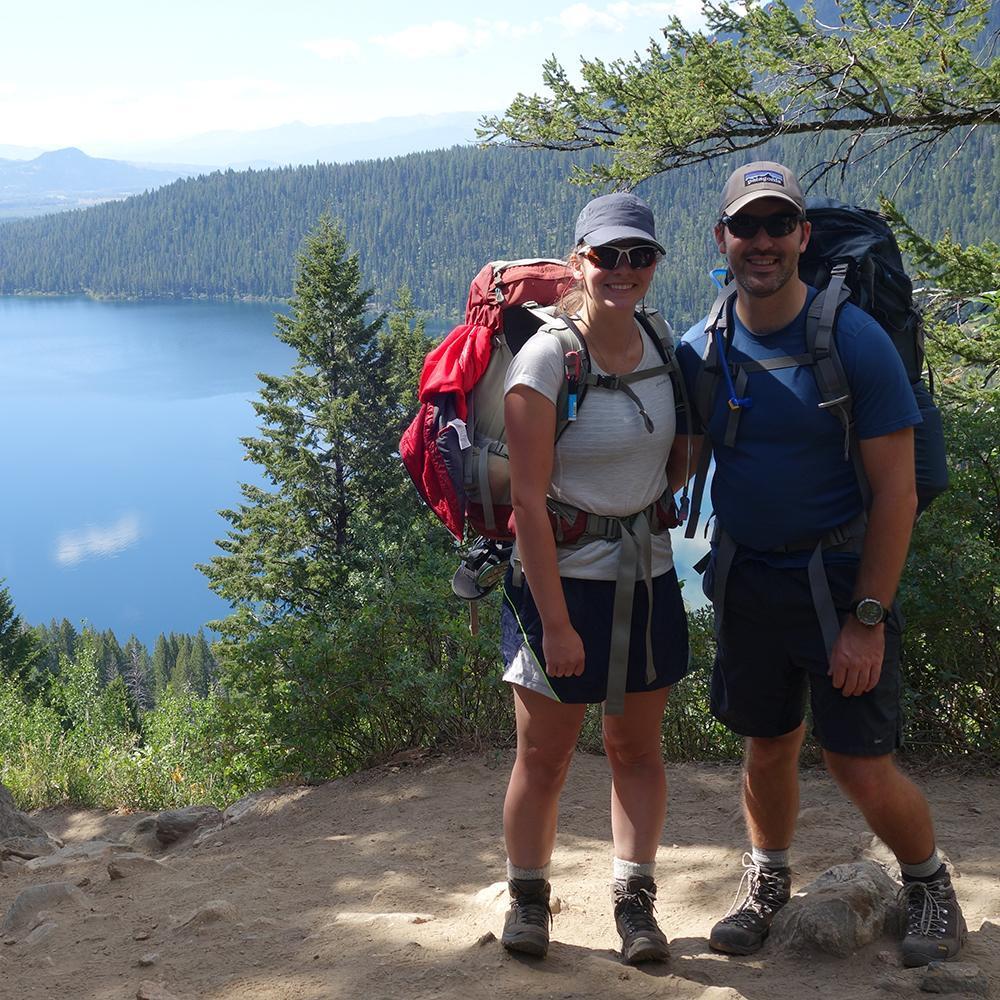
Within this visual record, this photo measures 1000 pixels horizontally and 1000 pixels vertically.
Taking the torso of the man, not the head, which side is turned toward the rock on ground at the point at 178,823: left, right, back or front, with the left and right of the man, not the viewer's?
right

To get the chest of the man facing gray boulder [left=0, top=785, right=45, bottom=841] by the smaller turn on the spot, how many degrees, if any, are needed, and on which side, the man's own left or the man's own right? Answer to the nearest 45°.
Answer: approximately 90° to the man's own right

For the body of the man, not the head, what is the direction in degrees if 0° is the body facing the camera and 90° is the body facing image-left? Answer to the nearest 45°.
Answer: approximately 45°

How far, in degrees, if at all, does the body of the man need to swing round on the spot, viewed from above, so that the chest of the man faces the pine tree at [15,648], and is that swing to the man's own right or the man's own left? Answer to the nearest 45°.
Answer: approximately 90° to the man's own right

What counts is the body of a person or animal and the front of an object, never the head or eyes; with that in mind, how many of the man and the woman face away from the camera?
0
